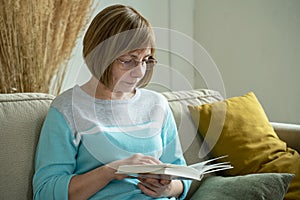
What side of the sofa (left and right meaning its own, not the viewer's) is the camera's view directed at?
front

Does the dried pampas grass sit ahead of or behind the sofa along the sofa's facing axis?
behind
